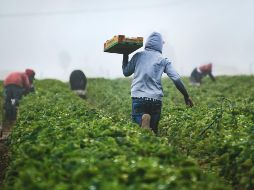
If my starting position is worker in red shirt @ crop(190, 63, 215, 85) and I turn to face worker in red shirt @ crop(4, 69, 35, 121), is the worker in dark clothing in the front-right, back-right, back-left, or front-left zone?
front-right

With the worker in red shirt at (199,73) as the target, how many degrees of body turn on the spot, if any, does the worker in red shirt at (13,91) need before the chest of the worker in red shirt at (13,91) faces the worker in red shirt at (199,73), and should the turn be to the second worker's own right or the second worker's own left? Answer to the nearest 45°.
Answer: approximately 45° to the second worker's own left

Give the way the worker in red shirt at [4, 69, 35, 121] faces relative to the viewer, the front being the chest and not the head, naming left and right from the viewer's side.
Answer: facing to the right of the viewer

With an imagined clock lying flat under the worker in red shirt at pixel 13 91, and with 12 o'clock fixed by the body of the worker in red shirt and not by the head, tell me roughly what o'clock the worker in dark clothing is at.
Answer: The worker in dark clothing is roughly at 10 o'clock from the worker in red shirt.
